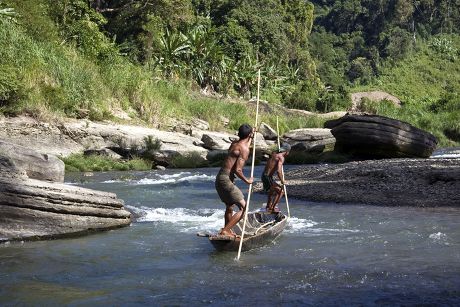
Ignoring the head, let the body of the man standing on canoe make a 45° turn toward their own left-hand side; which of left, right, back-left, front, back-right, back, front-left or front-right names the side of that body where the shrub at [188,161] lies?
front-left

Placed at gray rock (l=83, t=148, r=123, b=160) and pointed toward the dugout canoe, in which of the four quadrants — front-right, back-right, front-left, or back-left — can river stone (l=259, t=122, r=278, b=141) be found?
back-left

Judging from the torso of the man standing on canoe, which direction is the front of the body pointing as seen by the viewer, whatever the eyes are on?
to the viewer's right
